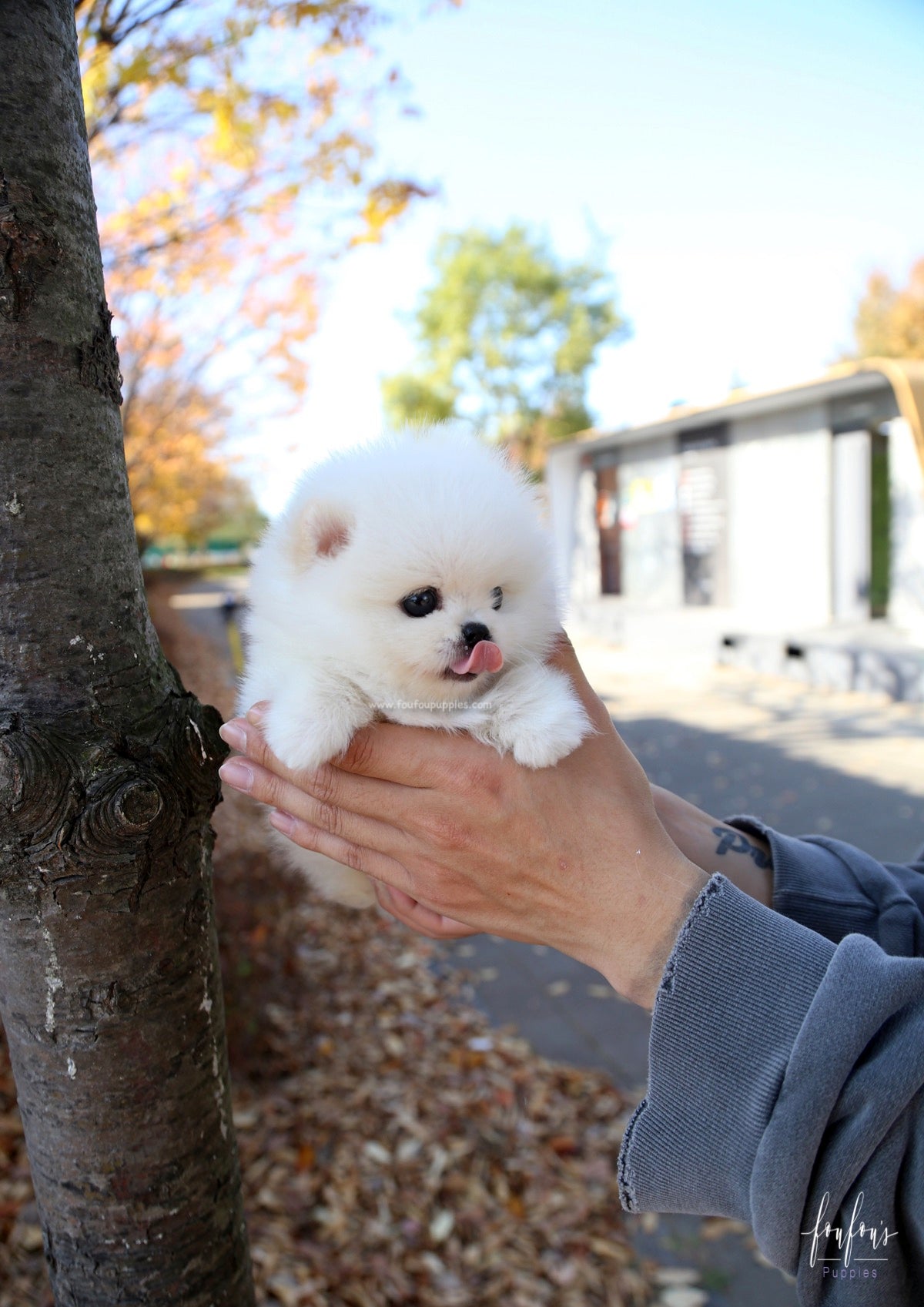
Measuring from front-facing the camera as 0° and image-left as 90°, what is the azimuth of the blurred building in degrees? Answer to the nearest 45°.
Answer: approximately 45°

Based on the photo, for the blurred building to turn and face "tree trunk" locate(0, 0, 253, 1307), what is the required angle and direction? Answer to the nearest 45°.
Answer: approximately 45° to its left

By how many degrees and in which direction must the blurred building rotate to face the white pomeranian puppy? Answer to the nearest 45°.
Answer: approximately 45° to its left

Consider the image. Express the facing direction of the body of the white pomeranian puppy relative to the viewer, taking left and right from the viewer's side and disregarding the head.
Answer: facing the viewer and to the right of the viewer

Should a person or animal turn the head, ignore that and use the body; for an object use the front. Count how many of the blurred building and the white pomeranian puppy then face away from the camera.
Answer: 0
